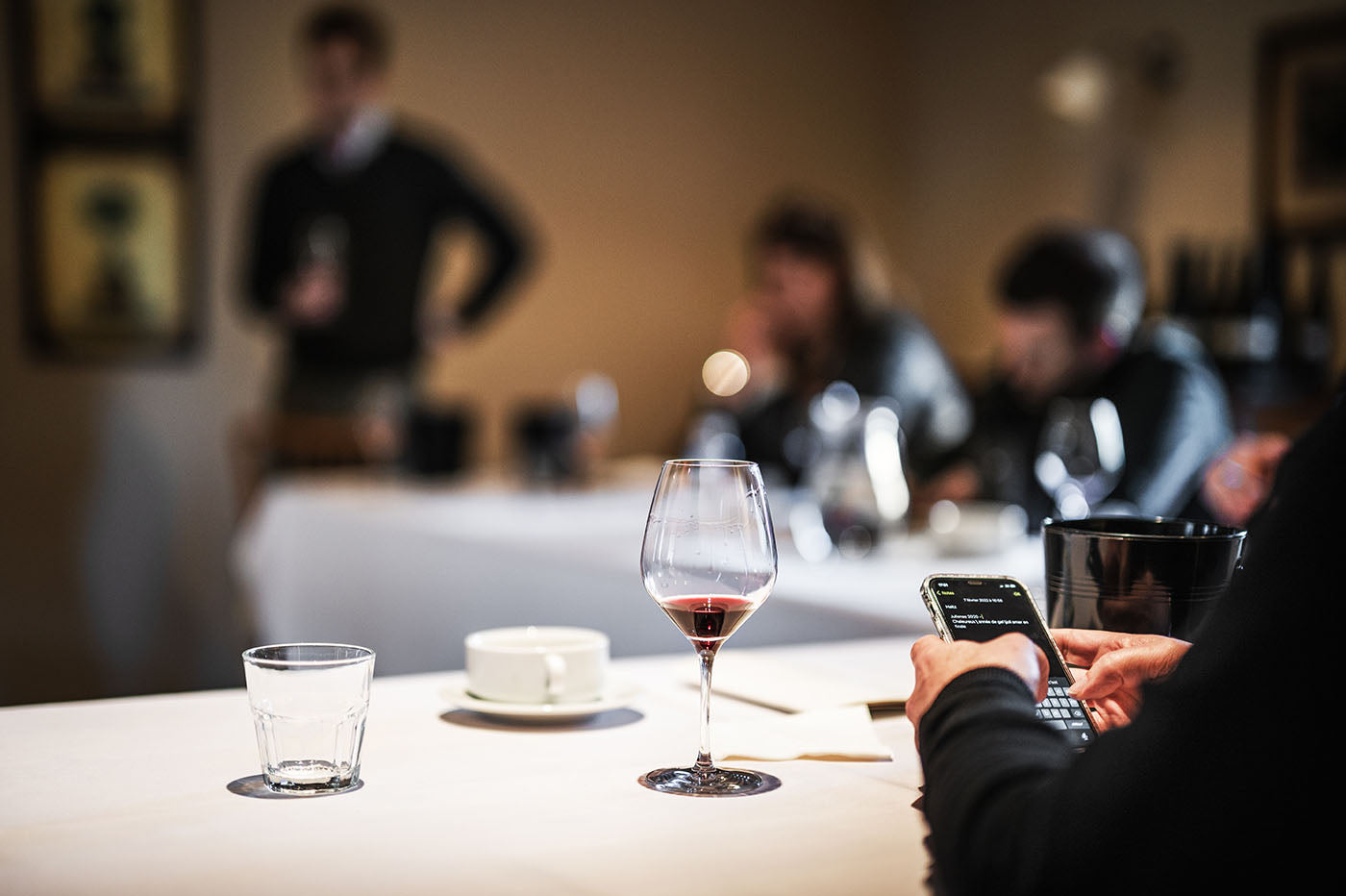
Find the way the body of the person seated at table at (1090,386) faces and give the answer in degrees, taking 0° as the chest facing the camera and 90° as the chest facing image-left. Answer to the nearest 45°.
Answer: approximately 45°

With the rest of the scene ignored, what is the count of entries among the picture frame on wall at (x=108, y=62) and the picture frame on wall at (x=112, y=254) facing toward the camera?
2

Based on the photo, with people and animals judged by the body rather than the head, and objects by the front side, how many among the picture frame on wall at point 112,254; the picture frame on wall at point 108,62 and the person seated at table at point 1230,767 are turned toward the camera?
2

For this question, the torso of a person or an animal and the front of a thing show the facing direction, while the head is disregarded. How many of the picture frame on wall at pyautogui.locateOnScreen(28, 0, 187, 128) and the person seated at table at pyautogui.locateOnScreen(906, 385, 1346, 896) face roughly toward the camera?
1
